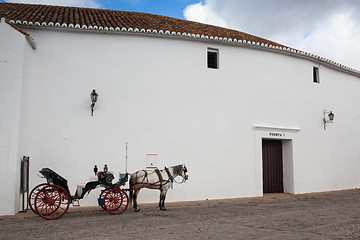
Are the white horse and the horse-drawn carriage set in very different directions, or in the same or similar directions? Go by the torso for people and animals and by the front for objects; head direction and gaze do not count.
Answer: same or similar directions

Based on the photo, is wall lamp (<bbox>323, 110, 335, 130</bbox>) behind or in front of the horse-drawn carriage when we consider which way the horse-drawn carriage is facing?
in front

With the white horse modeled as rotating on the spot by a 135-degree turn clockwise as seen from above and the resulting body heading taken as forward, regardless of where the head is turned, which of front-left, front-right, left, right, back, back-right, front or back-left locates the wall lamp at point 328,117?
back

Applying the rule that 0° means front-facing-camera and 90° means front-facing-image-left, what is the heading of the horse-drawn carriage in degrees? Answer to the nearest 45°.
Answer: approximately 270°

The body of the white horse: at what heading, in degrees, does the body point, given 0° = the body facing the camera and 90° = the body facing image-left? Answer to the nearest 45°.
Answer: approximately 270°
